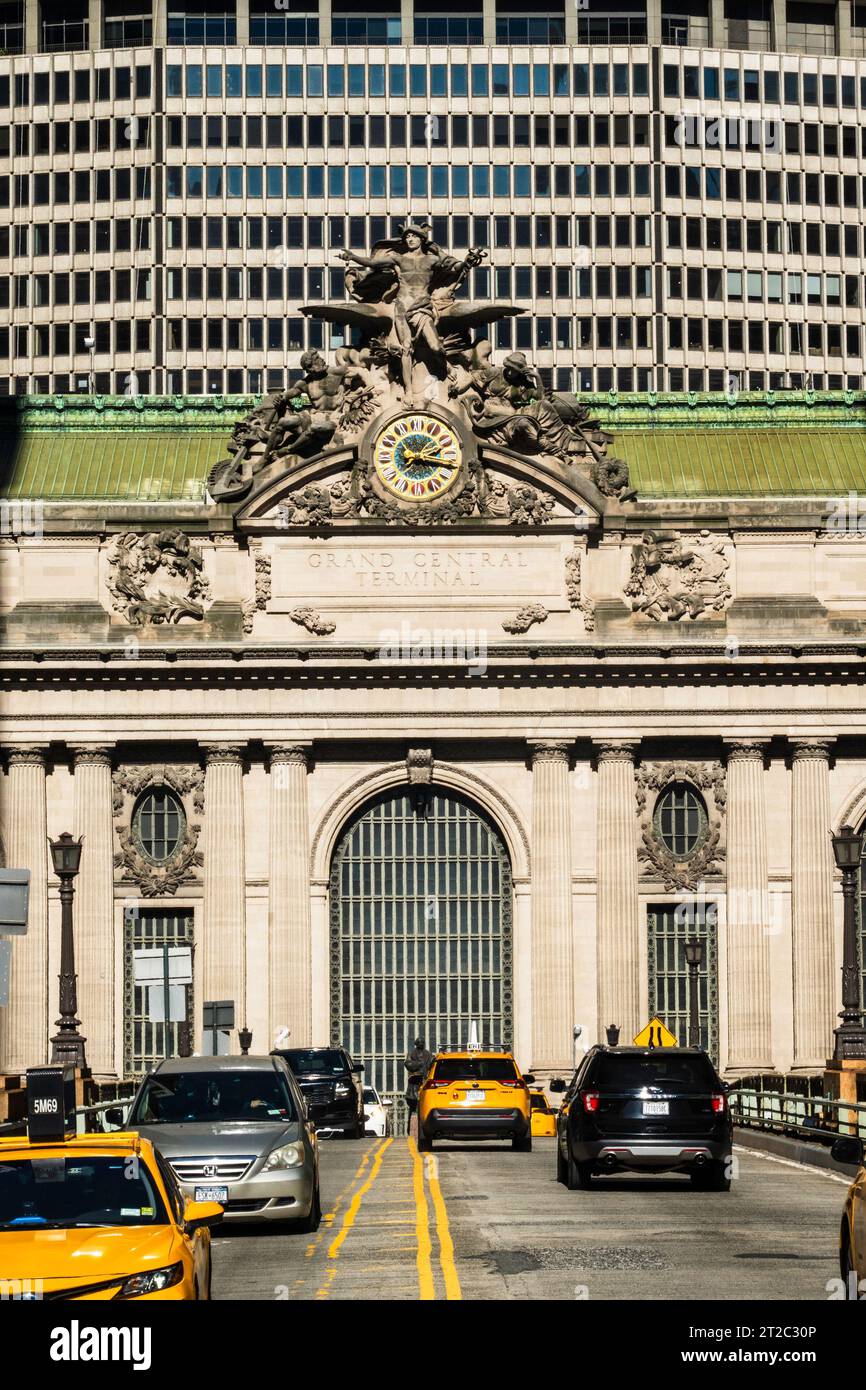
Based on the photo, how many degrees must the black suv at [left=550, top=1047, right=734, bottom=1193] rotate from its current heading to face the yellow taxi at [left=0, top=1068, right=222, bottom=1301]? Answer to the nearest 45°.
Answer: approximately 180°

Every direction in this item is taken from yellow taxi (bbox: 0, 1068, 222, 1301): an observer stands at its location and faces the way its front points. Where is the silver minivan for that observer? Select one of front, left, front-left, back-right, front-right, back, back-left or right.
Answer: back

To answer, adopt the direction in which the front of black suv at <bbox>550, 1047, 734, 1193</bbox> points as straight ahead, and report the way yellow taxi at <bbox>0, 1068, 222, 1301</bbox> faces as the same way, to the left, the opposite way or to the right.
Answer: the opposite way

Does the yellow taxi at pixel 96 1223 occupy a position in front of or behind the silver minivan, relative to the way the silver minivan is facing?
in front

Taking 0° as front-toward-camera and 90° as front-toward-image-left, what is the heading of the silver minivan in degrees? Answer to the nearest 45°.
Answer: approximately 0°

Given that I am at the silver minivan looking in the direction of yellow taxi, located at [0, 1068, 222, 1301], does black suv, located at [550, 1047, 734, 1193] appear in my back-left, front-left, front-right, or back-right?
back-left

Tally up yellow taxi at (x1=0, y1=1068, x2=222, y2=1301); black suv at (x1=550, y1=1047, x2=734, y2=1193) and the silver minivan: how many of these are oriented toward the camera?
2

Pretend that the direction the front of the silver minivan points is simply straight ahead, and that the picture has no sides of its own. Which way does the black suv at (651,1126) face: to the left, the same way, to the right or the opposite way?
the opposite way

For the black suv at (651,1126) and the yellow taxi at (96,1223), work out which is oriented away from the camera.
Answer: the black suv

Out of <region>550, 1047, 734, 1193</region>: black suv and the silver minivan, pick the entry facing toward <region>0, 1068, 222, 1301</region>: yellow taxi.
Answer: the silver minivan

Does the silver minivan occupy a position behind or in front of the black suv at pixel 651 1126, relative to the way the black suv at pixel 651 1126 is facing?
behind

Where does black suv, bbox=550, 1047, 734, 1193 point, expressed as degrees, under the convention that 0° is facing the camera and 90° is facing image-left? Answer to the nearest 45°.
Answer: approximately 180°

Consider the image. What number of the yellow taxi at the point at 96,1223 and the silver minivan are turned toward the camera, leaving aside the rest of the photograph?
2
